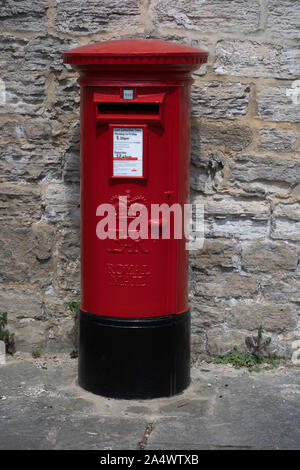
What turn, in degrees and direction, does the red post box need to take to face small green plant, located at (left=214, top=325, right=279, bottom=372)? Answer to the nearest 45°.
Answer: approximately 135° to its left

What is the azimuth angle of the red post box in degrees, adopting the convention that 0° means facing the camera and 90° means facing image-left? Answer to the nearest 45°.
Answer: approximately 0°

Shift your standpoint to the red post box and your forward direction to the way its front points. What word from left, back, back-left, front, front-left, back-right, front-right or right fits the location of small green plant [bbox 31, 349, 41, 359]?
back-right

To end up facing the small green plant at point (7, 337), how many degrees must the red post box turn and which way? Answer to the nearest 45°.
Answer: approximately 135° to its right

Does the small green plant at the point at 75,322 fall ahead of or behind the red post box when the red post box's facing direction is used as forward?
behind
